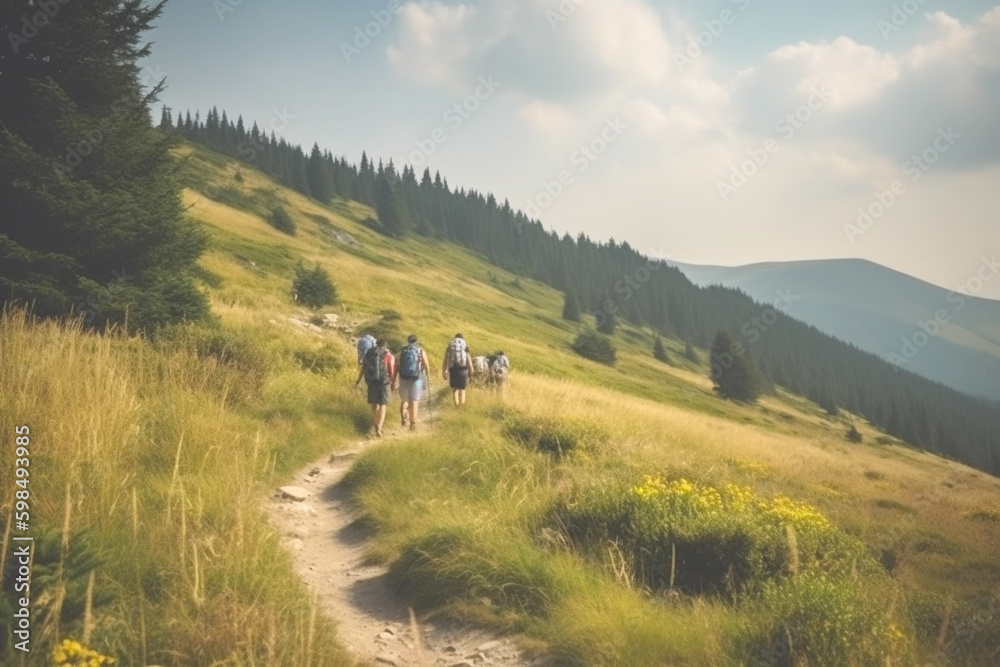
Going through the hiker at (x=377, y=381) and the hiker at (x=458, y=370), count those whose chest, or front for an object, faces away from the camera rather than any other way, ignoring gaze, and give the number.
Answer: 2

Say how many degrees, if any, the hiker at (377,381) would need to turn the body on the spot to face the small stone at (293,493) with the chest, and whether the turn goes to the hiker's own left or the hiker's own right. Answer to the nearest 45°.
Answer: approximately 180°

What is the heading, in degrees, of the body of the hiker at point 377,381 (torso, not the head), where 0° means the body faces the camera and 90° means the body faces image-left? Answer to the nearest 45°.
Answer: approximately 180°

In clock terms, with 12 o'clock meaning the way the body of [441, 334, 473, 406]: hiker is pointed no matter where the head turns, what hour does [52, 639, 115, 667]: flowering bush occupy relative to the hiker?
The flowering bush is roughly at 6 o'clock from the hiker.

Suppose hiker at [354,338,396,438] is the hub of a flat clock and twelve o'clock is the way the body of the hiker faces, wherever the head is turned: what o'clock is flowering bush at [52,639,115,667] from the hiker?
The flowering bush is roughly at 6 o'clock from the hiker.

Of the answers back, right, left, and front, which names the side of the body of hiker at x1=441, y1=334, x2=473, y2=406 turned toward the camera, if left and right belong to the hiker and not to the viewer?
back

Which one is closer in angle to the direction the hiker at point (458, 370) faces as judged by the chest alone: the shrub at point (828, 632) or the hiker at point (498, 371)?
the hiker

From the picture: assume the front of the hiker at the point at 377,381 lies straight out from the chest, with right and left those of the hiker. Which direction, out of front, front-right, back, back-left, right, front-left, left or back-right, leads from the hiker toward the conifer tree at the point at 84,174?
left
